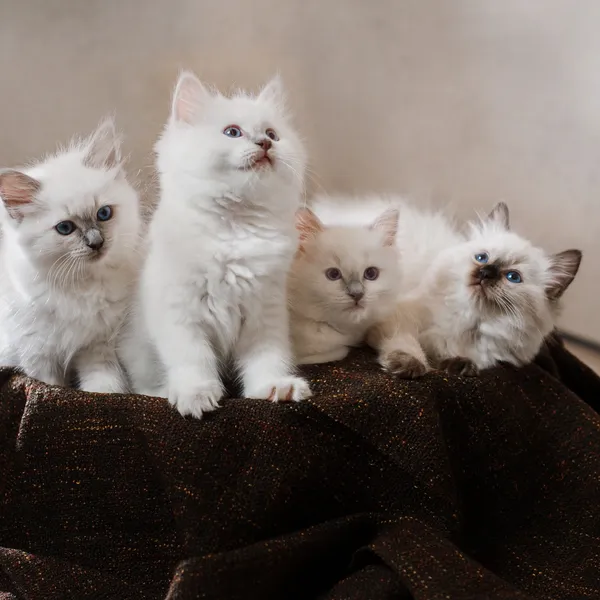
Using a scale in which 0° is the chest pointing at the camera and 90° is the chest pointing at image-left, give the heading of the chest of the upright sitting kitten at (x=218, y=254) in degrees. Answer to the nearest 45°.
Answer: approximately 315°

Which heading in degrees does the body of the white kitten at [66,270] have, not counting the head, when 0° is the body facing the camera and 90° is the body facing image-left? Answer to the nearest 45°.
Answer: approximately 315°

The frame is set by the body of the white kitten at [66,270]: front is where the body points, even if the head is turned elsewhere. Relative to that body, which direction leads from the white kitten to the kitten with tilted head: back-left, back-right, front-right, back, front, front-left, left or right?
front-left

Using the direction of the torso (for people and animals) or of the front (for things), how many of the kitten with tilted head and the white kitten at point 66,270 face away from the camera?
0

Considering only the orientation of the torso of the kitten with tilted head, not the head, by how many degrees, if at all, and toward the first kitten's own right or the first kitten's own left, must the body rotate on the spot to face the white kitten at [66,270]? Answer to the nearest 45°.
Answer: approximately 45° to the first kitten's own right
